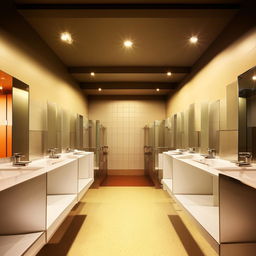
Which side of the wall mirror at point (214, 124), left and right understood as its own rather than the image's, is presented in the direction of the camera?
left

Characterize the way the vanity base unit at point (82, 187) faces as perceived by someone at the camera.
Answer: facing to the right of the viewer

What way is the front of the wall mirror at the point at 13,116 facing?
to the viewer's right

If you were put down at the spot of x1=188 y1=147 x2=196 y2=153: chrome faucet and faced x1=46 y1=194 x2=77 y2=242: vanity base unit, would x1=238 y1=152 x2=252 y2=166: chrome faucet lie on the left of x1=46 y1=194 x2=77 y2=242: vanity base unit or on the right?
left

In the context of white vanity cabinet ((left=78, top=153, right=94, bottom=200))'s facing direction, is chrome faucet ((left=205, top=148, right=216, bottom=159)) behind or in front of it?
in front

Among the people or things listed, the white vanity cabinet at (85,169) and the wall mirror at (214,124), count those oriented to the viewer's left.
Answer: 1

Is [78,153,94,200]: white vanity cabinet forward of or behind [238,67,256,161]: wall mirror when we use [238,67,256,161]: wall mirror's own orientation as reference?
forward

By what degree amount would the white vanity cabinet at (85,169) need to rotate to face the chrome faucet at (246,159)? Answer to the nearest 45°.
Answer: approximately 45° to its right

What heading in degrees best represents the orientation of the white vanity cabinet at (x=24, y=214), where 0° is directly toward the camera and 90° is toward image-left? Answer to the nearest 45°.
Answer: approximately 270°

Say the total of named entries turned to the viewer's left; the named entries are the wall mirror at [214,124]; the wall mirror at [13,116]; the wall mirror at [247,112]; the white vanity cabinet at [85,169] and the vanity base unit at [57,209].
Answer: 2

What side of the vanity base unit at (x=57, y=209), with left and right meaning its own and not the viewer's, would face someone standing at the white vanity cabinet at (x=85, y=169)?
left
